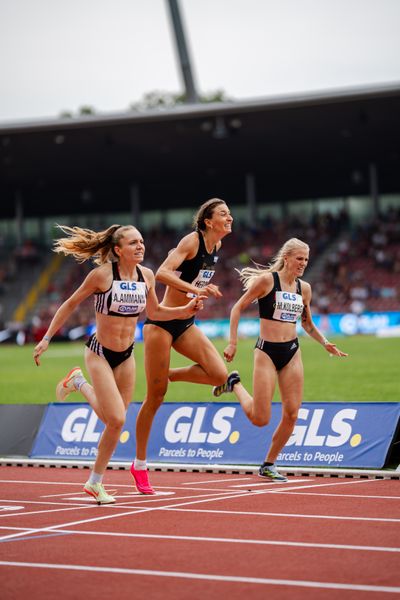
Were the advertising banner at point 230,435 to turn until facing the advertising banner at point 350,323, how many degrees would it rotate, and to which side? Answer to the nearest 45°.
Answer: approximately 180°

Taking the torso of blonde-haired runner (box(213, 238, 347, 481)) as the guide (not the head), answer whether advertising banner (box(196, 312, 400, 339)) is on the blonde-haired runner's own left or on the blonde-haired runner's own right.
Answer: on the blonde-haired runner's own left

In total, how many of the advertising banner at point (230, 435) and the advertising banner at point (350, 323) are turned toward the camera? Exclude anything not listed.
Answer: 2

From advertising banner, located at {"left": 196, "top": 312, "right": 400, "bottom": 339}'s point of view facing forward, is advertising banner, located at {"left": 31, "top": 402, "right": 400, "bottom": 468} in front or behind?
in front

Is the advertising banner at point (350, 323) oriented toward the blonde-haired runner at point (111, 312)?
yes

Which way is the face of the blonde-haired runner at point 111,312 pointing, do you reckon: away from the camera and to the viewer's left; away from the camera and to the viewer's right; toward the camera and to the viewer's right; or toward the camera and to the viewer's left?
toward the camera and to the viewer's right

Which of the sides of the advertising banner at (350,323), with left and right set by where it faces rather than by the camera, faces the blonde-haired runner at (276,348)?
front

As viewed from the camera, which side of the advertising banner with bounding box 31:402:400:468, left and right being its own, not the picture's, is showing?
front

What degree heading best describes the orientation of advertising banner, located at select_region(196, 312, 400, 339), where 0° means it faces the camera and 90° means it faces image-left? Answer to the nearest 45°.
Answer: approximately 0°

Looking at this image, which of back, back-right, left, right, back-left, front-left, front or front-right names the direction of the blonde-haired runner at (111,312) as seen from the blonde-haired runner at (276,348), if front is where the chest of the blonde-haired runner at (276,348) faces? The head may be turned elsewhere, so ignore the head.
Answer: right
